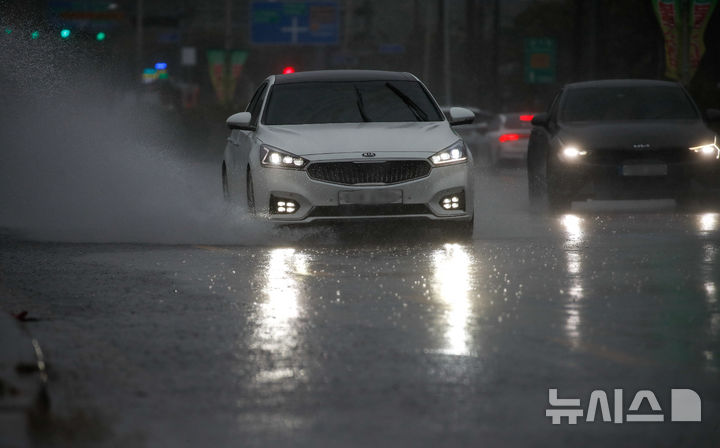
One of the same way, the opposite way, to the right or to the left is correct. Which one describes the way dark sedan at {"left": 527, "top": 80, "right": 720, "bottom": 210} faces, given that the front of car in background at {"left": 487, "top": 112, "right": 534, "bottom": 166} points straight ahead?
the opposite way

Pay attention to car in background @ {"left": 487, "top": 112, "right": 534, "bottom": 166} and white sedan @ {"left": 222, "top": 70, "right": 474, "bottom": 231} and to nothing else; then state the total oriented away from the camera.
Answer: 1

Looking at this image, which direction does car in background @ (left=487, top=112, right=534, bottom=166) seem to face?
away from the camera

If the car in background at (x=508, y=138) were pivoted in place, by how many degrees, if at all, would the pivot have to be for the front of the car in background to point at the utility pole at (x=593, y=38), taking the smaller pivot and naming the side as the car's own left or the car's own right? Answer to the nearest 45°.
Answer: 0° — it already faces it

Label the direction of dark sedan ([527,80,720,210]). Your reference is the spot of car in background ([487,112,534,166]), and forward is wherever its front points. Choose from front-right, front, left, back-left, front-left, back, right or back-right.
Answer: back

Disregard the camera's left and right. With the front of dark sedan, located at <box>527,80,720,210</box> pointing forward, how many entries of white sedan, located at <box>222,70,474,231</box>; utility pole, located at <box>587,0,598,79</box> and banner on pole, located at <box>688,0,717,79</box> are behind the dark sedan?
2

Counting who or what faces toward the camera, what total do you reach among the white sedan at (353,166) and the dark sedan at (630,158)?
2

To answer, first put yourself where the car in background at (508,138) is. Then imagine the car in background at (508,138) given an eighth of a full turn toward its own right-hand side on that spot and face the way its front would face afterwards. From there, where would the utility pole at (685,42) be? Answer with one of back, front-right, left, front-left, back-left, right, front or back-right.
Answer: front-right

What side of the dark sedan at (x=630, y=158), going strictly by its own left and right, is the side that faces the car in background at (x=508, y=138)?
back

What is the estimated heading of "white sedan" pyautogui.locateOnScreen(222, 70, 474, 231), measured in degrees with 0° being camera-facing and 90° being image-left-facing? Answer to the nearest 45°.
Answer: approximately 0°

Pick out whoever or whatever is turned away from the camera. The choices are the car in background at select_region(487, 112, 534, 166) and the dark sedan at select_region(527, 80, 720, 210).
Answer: the car in background

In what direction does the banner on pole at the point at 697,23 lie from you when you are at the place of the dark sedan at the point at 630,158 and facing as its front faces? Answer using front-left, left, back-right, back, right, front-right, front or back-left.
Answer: back

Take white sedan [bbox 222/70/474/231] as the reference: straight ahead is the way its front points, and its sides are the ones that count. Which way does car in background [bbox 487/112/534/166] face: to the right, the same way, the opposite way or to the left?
the opposite way

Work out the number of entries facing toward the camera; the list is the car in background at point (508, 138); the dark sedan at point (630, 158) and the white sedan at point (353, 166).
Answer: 2
